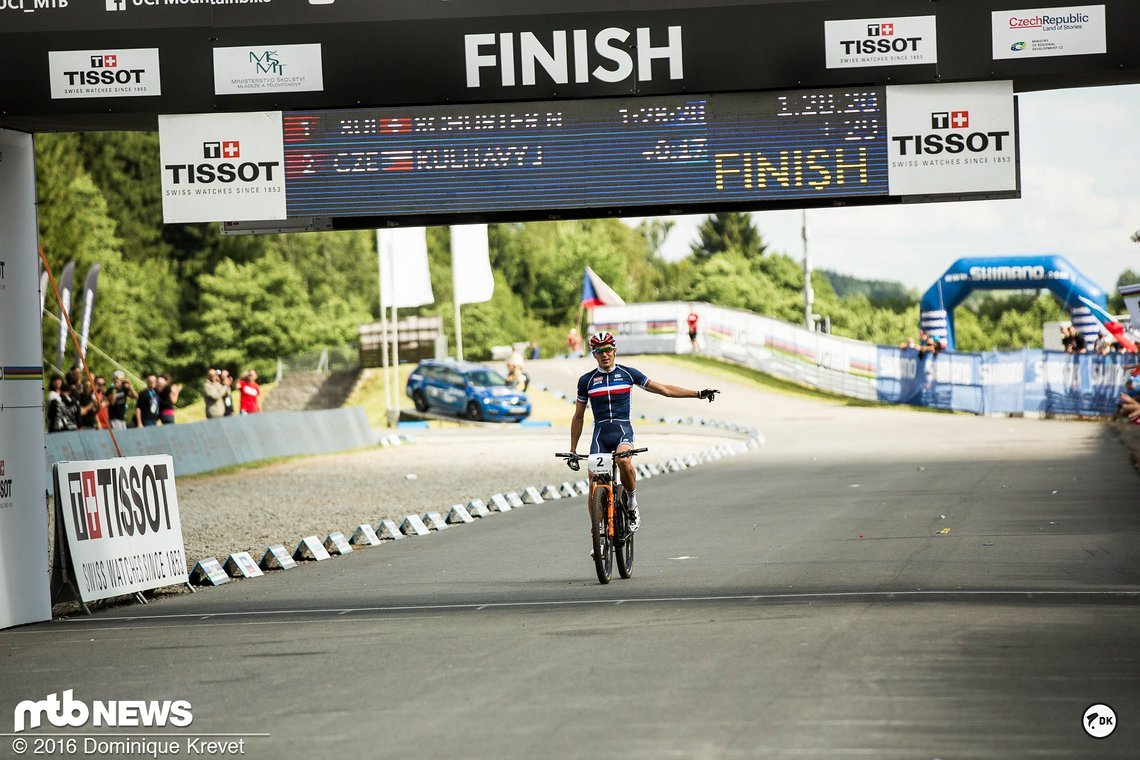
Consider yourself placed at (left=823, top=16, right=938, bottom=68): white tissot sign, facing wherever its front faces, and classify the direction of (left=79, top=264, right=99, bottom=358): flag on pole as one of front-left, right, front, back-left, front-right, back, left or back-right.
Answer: back-right

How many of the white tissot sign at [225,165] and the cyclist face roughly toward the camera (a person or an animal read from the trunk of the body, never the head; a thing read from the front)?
2

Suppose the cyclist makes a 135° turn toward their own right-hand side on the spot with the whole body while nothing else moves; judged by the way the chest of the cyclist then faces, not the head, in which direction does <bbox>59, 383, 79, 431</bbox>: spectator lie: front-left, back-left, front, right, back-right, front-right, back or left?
front

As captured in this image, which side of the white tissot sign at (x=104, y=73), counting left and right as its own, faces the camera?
front

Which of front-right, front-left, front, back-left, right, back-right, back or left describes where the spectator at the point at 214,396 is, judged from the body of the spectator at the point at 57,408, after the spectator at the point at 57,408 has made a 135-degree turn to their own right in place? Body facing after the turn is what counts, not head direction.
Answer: back-right

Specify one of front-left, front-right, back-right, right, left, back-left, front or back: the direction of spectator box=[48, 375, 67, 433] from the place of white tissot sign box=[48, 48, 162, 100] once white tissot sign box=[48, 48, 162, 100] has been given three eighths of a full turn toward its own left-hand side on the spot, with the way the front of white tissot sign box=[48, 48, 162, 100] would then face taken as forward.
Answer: front-left

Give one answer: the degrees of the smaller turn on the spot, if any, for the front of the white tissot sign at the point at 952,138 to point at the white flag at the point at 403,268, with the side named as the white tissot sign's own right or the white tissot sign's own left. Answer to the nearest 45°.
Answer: approximately 135° to the white tissot sign's own right

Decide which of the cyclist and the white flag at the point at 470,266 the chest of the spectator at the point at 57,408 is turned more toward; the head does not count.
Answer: the cyclist

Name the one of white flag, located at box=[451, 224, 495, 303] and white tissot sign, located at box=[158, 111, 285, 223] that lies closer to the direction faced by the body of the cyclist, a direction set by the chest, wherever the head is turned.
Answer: the white tissot sign

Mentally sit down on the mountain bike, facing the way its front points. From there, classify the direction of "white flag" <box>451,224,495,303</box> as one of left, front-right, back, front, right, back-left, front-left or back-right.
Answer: back

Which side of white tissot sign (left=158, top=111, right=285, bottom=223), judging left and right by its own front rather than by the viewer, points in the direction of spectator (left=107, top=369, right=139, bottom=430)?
back

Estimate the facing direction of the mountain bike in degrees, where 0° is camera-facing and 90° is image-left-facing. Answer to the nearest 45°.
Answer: approximately 0°

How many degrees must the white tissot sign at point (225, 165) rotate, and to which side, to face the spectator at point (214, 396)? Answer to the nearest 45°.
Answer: approximately 180°

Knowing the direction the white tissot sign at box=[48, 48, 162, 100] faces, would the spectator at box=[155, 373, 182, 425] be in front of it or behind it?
behind

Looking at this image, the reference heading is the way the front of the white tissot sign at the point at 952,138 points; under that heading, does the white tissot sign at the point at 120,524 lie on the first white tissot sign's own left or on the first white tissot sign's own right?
on the first white tissot sign's own right

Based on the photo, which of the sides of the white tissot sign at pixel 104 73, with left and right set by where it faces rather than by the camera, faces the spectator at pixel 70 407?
back
